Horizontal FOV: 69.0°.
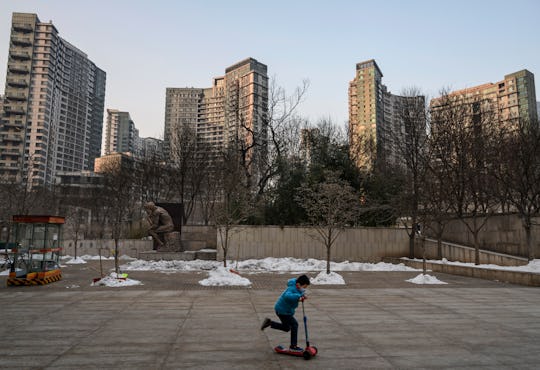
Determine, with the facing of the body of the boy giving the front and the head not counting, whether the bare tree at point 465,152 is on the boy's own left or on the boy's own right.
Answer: on the boy's own left

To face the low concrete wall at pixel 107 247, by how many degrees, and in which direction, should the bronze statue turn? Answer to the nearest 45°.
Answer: approximately 45° to its right

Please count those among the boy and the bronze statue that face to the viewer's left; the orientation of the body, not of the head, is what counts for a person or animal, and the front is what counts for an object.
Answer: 1

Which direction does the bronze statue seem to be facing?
to the viewer's left

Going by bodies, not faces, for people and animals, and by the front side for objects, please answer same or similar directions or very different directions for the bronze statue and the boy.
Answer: very different directions

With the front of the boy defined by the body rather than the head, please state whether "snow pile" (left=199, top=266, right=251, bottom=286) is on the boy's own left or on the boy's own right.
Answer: on the boy's own left

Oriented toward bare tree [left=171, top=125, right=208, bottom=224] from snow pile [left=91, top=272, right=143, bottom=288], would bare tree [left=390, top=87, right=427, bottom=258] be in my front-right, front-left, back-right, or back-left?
front-right

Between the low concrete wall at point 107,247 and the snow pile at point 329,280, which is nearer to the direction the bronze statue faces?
the low concrete wall

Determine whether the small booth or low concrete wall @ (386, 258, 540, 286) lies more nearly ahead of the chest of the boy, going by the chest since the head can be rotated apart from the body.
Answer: the low concrete wall

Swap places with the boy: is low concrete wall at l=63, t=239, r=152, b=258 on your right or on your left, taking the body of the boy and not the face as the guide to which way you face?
on your left

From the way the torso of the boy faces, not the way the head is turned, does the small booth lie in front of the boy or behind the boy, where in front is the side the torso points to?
behind

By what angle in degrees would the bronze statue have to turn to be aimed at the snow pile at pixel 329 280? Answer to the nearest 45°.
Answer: approximately 135° to its left
